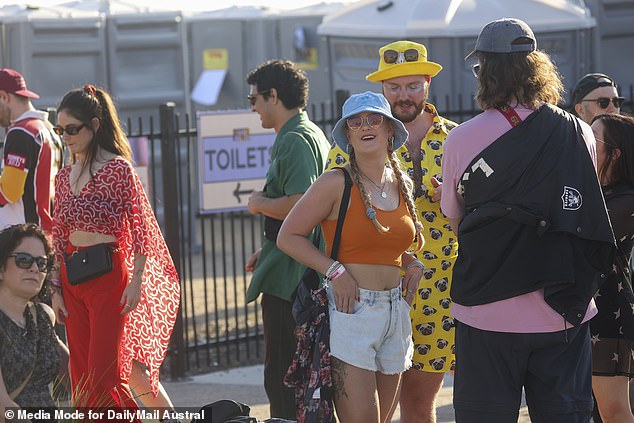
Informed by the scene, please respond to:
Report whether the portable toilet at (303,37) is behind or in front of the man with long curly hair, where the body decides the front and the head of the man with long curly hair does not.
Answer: in front

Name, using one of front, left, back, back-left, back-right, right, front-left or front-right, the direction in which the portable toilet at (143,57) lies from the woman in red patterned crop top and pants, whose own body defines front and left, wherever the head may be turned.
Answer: back-right

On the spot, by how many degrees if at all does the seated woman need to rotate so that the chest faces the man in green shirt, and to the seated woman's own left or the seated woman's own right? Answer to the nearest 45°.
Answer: approximately 90° to the seated woman's own left

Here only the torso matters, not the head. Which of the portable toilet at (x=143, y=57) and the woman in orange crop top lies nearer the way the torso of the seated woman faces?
the woman in orange crop top

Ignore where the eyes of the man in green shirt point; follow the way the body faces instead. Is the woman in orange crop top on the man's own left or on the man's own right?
on the man's own left

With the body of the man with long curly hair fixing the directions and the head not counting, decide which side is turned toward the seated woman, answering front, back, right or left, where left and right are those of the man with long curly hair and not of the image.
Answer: left

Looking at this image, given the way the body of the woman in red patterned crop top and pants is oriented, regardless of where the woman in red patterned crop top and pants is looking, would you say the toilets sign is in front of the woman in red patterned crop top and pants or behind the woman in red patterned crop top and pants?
behind

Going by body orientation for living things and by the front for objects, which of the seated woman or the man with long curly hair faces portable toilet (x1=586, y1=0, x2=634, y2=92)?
the man with long curly hair

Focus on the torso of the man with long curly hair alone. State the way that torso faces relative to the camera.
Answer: away from the camera

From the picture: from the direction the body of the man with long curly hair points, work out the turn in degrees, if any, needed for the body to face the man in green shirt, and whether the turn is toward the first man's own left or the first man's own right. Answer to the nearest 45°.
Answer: approximately 45° to the first man's own left

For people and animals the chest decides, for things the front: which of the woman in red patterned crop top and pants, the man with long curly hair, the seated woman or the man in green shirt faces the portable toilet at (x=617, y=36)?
the man with long curly hair
